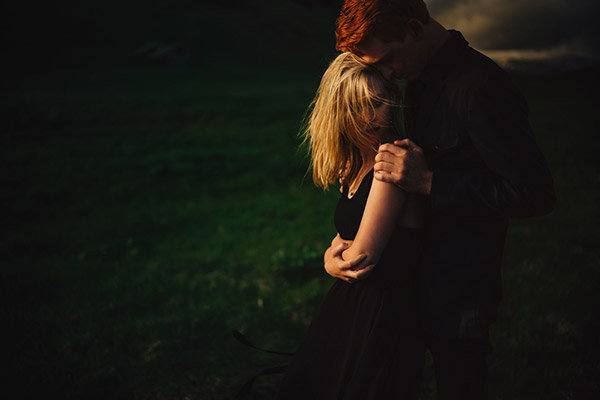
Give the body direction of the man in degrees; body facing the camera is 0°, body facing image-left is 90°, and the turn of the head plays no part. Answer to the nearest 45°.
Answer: approximately 90°
